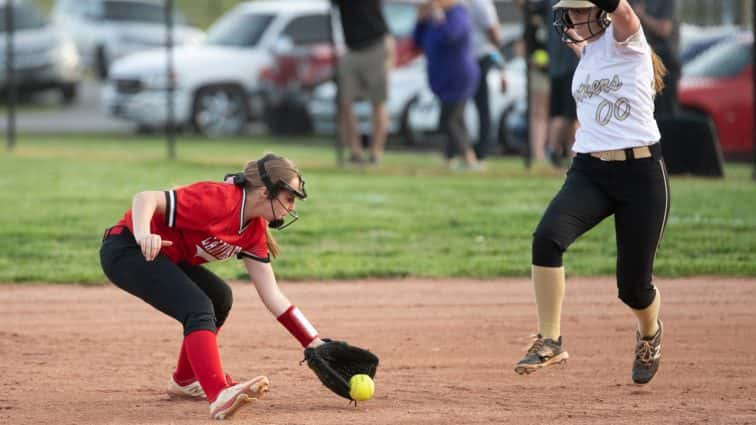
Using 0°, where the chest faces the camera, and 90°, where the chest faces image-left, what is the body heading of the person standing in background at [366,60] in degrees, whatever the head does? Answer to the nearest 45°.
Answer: approximately 0°

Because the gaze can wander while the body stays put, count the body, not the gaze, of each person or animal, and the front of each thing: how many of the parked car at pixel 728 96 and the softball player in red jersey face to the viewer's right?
1

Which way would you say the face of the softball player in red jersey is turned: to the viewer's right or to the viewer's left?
to the viewer's right

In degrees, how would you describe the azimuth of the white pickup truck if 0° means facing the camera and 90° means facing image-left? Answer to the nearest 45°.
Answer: approximately 45°

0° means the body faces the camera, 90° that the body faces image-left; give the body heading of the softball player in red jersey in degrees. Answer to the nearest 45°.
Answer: approximately 270°

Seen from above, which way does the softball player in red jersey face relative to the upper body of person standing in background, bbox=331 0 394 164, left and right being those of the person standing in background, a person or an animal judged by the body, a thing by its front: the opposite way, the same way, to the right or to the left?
to the left

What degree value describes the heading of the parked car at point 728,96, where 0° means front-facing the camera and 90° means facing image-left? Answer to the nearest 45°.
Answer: approximately 45°

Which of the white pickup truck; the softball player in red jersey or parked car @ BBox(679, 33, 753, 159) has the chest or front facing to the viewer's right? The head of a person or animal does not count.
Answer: the softball player in red jersey

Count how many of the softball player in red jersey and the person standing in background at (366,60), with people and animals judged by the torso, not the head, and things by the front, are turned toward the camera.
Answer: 1

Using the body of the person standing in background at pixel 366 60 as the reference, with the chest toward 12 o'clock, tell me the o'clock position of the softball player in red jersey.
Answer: The softball player in red jersey is roughly at 12 o'clock from the person standing in background.
